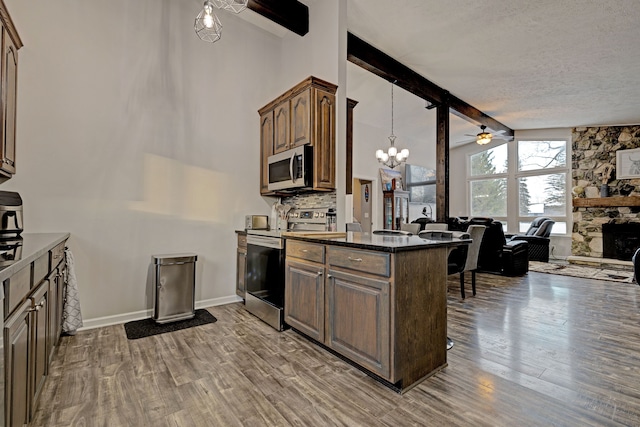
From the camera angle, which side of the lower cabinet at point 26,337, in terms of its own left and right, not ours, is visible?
right

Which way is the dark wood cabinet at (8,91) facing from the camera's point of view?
to the viewer's right

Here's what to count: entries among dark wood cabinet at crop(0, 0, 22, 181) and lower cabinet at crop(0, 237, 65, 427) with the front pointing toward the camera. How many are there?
0

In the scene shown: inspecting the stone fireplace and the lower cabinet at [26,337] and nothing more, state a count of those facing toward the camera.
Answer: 1

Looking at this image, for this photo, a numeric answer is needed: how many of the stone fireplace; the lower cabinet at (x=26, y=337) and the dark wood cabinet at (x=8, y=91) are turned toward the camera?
1

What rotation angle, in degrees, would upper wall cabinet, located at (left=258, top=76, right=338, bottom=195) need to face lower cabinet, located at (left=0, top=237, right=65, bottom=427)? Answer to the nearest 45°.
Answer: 0° — it already faces it

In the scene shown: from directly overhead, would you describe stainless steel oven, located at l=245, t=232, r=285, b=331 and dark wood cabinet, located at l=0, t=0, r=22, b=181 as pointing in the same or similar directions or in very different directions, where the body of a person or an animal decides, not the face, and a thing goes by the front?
very different directions
